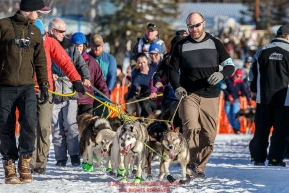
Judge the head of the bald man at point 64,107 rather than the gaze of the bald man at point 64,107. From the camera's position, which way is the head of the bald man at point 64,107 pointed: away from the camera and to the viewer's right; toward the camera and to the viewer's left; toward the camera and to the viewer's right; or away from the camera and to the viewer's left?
toward the camera and to the viewer's right

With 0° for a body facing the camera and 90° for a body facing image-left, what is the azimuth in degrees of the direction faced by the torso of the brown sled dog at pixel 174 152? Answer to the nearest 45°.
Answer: approximately 0°

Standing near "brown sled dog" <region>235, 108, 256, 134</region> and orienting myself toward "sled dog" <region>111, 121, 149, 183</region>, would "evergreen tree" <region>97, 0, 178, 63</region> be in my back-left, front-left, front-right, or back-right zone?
back-right

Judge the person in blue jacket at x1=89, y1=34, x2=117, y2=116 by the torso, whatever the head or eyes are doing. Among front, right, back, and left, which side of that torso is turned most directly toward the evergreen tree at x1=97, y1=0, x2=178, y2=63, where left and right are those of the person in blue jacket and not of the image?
back

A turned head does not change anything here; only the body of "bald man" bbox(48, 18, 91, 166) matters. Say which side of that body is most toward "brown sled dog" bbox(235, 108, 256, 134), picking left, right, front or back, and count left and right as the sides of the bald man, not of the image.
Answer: left
